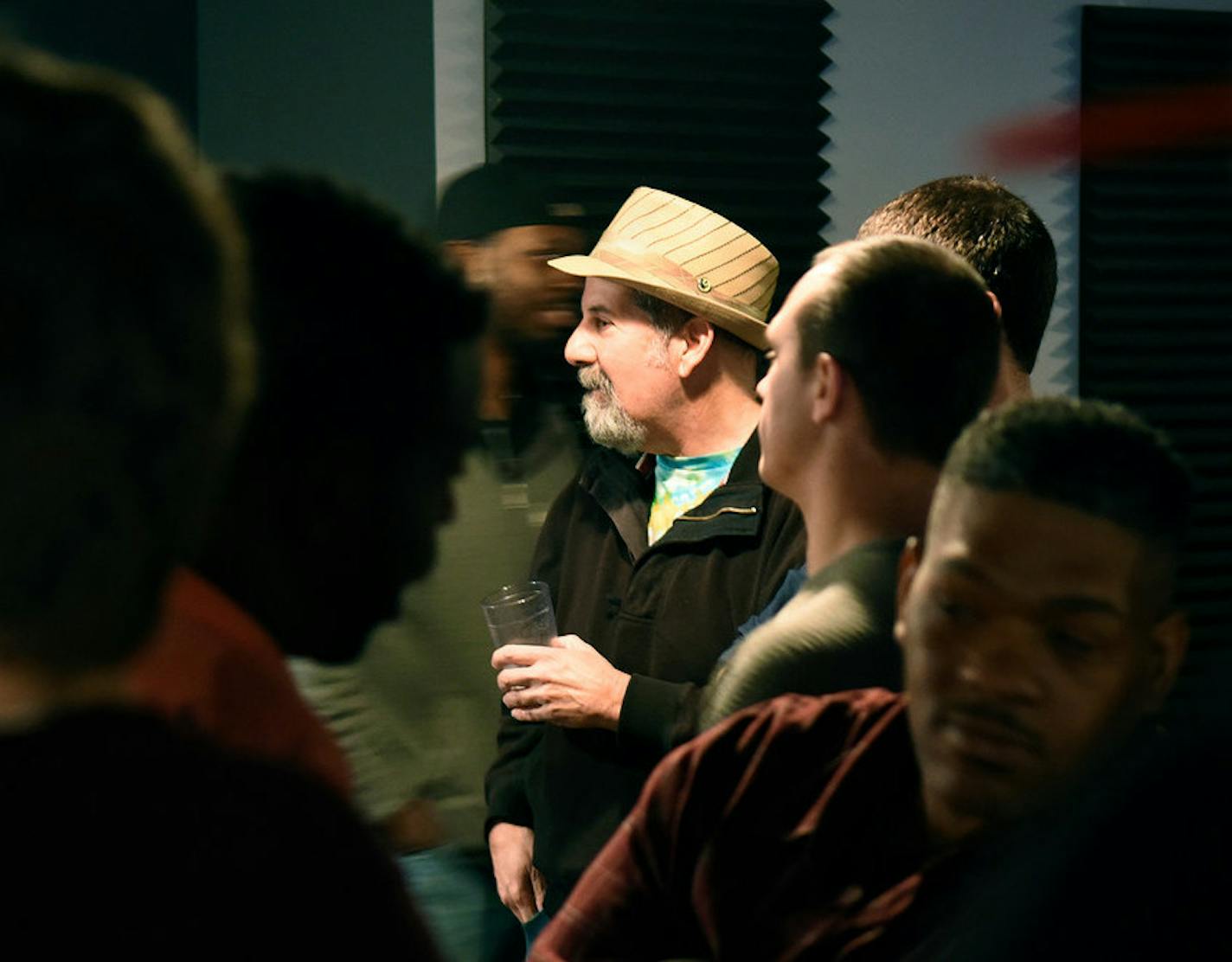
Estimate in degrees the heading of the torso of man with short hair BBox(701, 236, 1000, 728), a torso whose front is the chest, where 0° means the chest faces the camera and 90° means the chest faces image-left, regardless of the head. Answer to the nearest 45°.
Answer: approximately 135°

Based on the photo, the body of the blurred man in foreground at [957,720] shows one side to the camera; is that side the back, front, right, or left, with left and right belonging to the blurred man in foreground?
front

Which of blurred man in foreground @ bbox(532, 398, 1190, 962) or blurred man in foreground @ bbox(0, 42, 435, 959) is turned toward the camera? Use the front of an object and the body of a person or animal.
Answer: blurred man in foreground @ bbox(532, 398, 1190, 962)

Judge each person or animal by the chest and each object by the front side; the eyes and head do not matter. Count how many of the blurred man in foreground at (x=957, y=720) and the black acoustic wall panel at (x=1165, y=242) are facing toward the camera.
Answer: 2

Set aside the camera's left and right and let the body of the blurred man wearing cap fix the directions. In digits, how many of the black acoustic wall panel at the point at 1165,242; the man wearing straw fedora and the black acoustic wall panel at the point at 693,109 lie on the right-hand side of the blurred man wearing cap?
0

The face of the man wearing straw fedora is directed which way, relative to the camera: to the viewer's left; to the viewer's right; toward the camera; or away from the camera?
to the viewer's left

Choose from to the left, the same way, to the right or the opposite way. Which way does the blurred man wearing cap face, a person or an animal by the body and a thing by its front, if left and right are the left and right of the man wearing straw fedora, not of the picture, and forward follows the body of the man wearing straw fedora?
to the left

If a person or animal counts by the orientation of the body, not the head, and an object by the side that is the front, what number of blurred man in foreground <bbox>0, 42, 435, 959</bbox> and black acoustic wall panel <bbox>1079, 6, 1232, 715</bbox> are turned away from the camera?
1

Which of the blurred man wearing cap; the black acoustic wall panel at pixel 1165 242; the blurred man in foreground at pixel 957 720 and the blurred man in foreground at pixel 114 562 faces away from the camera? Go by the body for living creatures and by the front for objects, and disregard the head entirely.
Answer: the blurred man in foreground at pixel 114 562

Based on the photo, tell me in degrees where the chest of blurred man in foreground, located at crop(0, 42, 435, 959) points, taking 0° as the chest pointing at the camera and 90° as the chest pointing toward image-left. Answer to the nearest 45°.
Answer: approximately 180°

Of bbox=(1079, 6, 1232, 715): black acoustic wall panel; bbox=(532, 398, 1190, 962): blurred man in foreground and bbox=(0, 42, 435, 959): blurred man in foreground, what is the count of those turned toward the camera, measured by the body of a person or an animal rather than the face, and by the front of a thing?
2
